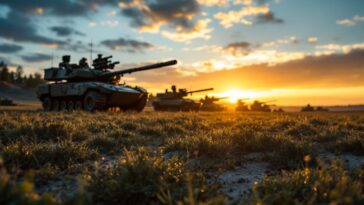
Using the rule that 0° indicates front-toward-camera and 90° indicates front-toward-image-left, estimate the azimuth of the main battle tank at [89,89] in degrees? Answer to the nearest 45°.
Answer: approximately 315°

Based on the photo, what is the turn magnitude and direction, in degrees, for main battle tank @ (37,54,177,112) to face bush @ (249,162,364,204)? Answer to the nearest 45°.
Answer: approximately 45° to its right

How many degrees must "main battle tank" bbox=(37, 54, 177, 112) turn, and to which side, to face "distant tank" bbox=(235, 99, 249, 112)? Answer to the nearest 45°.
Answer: approximately 90° to its left

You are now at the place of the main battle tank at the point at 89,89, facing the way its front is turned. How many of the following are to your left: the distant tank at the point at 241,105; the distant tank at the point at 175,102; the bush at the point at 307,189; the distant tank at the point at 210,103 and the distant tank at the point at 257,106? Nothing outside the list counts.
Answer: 4

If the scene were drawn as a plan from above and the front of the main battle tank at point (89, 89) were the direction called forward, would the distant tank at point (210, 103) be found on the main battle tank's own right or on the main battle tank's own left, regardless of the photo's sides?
on the main battle tank's own left

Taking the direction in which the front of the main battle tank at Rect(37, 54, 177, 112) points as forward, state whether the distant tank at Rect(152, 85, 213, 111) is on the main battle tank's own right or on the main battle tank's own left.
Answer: on the main battle tank's own left

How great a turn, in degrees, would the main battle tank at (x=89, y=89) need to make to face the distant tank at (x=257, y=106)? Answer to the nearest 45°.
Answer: approximately 90° to its left
